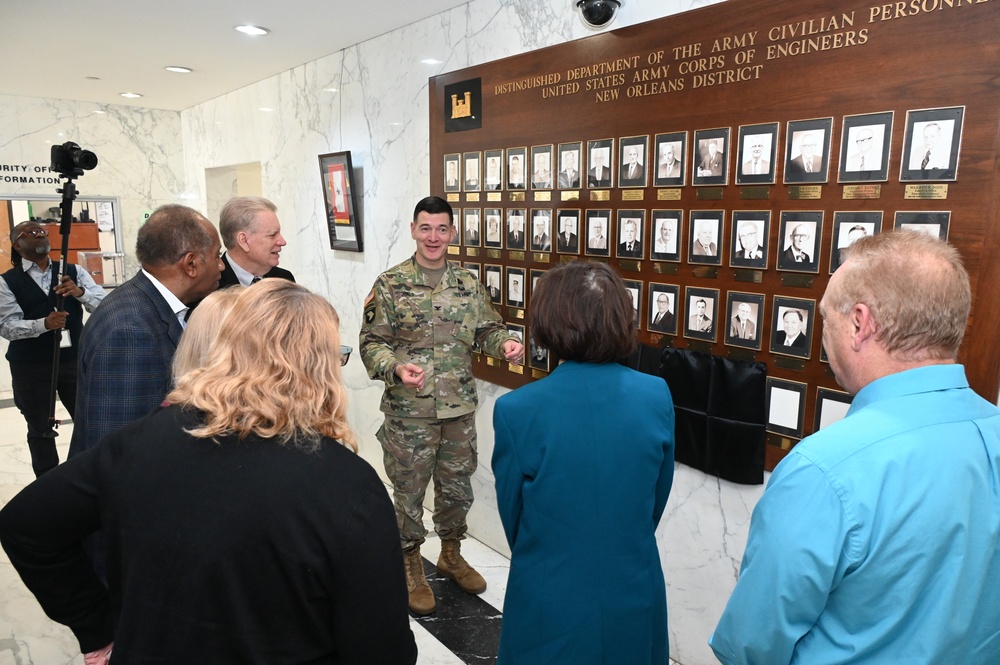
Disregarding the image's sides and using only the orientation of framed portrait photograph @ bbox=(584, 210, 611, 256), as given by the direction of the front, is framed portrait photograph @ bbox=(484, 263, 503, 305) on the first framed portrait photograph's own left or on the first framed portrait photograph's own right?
on the first framed portrait photograph's own right

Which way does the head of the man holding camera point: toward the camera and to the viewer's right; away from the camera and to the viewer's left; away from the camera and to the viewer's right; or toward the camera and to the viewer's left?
toward the camera and to the viewer's right

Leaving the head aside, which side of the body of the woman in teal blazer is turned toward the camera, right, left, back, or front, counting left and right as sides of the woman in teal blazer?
back

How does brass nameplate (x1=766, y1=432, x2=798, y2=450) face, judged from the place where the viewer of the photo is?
facing the viewer and to the left of the viewer

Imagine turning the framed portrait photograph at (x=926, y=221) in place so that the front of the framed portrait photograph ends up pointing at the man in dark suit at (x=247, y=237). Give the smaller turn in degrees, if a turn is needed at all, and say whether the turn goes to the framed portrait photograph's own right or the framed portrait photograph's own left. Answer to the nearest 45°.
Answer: approximately 90° to the framed portrait photograph's own right

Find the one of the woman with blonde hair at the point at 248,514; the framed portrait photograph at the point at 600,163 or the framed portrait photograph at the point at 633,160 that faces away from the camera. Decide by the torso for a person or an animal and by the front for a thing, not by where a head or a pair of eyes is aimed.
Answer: the woman with blonde hair

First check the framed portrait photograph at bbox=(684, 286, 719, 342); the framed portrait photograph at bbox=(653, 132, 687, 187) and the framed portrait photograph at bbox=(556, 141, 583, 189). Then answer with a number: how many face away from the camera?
0

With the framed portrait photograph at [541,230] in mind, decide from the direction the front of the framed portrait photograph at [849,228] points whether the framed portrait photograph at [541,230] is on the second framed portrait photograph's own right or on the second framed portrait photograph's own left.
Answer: on the second framed portrait photograph's own right

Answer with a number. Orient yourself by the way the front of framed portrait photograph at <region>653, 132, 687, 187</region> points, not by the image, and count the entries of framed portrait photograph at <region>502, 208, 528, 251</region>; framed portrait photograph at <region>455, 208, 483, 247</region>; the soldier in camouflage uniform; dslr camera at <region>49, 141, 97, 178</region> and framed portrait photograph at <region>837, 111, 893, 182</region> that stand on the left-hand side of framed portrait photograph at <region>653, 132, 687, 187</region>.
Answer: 1

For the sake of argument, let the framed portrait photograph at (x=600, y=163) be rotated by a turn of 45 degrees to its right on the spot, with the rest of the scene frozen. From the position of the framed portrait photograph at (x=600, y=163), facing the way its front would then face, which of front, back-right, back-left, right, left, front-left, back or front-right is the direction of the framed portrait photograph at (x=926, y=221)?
back-left

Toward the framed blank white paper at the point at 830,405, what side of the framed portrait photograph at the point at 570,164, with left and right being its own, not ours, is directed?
left

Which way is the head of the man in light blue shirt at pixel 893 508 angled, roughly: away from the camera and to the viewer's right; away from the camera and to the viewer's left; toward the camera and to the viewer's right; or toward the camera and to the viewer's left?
away from the camera and to the viewer's left

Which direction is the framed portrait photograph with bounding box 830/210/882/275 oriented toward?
toward the camera

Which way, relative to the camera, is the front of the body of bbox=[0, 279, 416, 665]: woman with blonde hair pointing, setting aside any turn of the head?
away from the camera

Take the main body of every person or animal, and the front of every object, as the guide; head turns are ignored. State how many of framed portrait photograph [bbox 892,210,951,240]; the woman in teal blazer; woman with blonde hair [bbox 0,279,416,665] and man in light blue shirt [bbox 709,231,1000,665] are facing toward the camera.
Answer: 1
